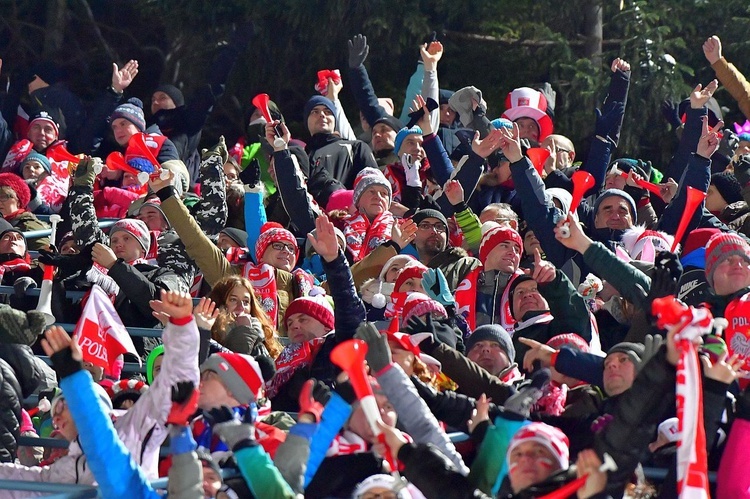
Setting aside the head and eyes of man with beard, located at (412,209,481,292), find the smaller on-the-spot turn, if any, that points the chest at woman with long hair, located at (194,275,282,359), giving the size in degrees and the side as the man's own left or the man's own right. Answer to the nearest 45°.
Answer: approximately 45° to the man's own right

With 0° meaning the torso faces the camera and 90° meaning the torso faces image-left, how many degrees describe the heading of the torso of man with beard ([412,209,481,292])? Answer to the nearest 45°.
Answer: approximately 0°
